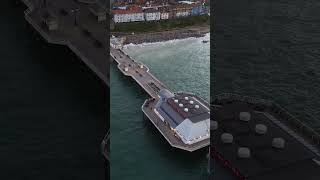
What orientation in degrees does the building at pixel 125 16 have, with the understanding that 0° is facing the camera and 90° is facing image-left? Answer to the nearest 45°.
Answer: approximately 0°

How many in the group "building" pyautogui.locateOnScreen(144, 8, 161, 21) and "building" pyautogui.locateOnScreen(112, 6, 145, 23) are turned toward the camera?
2

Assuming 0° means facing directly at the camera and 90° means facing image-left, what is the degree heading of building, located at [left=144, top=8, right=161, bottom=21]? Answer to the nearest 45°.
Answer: approximately 0°
